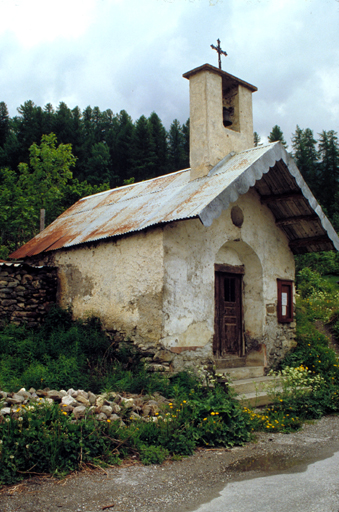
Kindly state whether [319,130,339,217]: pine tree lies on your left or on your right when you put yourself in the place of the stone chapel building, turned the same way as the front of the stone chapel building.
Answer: on your left

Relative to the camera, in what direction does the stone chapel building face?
facing the viewer and to the right of the viewer

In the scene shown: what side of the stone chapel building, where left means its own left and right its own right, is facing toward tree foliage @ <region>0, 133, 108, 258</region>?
back

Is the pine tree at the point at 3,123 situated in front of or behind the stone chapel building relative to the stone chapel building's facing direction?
behind

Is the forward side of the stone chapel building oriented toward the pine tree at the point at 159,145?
no

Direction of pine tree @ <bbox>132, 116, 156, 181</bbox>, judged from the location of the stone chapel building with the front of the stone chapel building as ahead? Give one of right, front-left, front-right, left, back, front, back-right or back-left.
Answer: back-left

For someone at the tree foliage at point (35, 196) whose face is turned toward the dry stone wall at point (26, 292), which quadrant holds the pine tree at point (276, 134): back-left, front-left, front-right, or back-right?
back-left

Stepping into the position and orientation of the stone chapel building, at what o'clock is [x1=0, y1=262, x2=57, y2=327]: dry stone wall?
The dry stone wall is roughly at 5 o'clock from the stone chapel building.

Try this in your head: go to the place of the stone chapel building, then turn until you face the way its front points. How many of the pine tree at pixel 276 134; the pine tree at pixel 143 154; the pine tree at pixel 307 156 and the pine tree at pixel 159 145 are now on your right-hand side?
0

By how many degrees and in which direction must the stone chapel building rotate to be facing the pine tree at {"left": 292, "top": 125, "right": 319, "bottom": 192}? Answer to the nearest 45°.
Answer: approximately 135° to its left

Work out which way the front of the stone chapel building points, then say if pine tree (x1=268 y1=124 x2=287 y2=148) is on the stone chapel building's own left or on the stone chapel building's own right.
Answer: on the stone chapel building's own left
